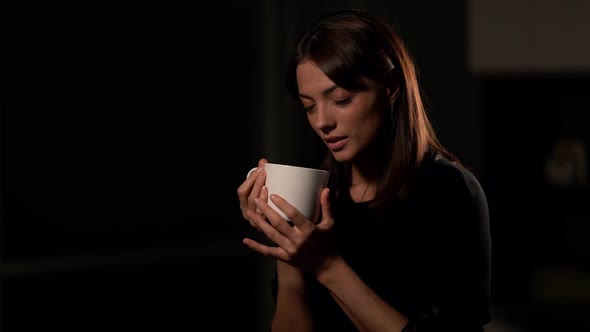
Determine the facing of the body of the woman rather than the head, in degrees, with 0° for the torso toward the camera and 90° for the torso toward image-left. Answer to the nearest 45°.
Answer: approximately 45°

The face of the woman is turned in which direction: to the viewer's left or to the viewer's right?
to the viewer's left
